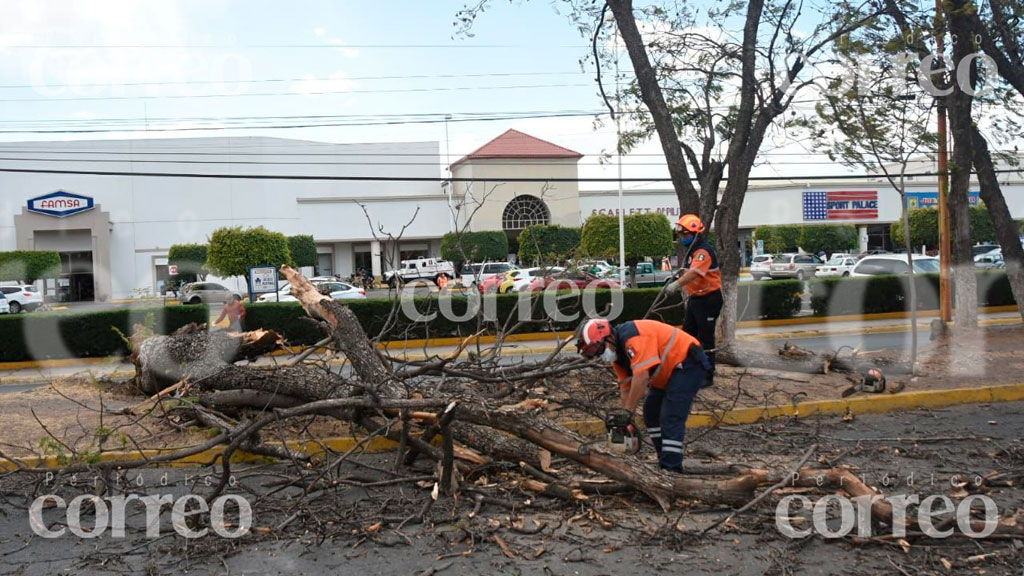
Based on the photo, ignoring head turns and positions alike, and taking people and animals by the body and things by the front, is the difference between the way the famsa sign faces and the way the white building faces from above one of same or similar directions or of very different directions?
same or similar directions

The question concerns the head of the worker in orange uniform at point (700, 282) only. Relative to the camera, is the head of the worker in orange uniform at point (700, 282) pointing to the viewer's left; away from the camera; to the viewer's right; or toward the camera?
to the viewer's left

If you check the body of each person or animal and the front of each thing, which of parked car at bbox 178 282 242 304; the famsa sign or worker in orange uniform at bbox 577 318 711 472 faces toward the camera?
the famsa sign

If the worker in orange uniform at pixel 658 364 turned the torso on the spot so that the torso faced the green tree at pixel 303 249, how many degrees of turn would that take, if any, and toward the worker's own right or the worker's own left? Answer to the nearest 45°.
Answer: approximately 45° to the worker's own right

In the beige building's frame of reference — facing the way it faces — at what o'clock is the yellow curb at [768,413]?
The yellow curb is roughly at 12 o'clock from the beige building.

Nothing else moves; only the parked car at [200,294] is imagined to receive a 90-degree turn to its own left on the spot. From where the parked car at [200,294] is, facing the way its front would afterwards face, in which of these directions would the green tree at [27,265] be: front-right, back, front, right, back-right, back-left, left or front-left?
right

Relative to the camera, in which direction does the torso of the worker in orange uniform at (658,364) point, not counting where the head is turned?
to the viewer's left

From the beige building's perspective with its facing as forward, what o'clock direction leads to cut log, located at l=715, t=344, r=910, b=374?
The cut log is roughly at 12 o'clock from the beige building.

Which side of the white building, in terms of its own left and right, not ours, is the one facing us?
front

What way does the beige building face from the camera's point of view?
toward the camera

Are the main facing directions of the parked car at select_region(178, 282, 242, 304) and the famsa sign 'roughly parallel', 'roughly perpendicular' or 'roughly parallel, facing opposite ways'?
roughly perpendicular

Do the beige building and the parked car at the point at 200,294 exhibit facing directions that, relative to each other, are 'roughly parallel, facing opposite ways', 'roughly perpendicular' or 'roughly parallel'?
roughly perpendicular

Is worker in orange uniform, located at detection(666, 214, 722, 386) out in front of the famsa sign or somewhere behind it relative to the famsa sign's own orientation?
in front

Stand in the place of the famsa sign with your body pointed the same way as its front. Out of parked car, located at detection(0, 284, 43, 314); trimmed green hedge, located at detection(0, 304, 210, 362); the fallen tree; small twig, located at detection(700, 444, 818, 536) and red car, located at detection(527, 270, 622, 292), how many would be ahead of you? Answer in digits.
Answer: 5

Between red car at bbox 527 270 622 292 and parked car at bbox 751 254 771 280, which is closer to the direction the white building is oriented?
the red car

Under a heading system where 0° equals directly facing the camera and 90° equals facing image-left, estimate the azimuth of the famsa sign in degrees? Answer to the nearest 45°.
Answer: approximately 0°

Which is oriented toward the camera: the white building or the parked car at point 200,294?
the white building

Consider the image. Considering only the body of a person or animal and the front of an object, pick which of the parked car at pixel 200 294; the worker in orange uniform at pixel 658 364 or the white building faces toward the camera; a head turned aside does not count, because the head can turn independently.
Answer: the white building

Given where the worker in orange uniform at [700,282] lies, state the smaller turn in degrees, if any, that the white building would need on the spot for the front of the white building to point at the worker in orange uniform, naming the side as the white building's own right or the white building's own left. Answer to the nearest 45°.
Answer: approximately 45° to the white building's own left
